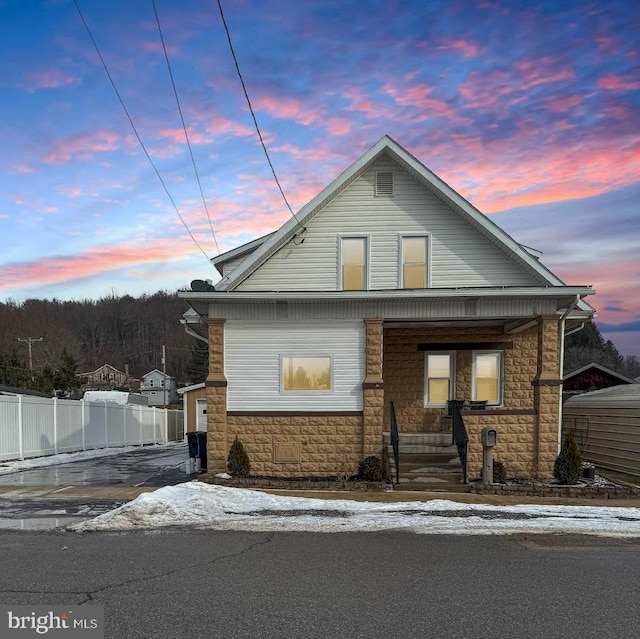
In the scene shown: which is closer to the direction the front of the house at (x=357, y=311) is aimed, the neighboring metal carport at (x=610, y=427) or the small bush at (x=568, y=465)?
the small bush

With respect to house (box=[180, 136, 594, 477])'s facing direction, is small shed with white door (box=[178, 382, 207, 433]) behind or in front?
behind

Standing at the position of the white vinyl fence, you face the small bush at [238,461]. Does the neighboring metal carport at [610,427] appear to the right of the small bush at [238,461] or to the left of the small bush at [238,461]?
left

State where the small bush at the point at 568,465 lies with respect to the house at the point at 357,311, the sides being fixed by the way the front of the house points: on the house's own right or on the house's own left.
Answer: on the house's own left

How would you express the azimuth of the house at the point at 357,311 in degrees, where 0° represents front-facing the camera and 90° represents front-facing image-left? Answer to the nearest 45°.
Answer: approximately 0°

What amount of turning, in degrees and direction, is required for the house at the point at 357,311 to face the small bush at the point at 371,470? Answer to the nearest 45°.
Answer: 0° — it already faces it
